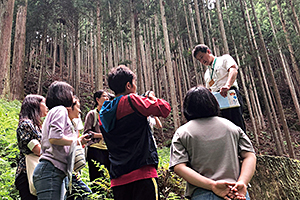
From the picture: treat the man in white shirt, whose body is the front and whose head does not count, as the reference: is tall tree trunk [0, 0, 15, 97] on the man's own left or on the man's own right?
on the man's own right

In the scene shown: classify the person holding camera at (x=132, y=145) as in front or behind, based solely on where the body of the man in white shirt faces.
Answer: in front

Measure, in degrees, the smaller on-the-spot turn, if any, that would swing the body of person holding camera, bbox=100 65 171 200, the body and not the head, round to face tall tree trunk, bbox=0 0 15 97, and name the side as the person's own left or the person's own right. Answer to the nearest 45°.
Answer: approximately 90° to the person's own left

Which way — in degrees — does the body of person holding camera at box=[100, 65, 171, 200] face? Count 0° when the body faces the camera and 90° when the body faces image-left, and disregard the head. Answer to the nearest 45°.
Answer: approximately 225°

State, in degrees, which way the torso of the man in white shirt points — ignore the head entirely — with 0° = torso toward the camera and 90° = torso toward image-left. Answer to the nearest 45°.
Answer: approximately 45°

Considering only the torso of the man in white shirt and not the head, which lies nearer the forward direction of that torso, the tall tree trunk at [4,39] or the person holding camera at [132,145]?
the person holding camera
